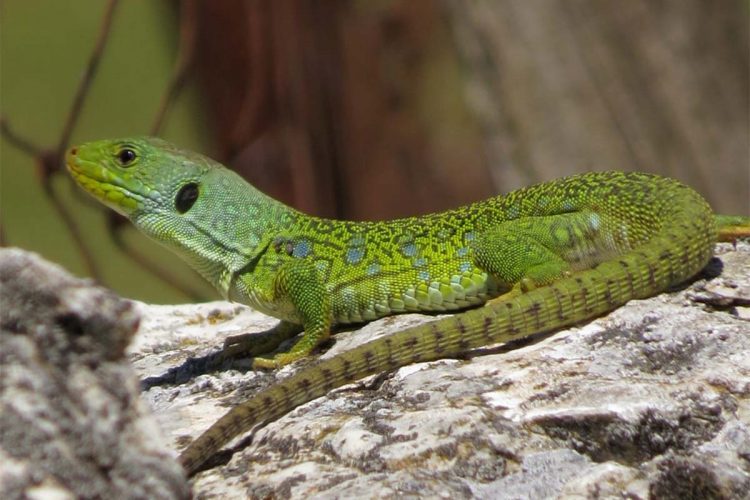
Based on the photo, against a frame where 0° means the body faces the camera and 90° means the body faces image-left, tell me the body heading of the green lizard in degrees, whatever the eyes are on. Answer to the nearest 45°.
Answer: approximately 90°

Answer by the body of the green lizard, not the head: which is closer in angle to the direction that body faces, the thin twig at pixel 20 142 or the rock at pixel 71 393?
the rock

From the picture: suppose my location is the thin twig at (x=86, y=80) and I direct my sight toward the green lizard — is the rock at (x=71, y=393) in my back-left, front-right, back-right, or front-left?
front-right

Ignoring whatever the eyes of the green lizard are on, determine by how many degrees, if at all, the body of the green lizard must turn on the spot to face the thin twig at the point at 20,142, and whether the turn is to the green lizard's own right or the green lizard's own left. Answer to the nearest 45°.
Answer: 0° — it already faces it

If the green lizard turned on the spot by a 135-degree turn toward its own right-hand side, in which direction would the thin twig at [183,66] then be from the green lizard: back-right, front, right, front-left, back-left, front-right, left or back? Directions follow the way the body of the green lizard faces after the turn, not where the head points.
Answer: left

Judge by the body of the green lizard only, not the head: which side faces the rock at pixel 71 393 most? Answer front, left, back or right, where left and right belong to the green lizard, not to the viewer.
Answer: left
